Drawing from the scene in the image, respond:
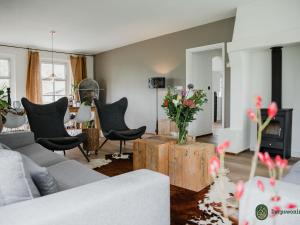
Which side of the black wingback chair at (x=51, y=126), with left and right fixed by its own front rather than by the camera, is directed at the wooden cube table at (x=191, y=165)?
front

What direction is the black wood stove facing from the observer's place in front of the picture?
facing the viewer and to the left of the viewer

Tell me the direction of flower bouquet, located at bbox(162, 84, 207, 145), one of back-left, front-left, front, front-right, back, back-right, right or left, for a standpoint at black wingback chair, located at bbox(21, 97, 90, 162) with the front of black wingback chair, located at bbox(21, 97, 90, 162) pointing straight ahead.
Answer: front

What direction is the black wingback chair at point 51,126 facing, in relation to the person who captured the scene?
facing the viewer and to the right of the viewer

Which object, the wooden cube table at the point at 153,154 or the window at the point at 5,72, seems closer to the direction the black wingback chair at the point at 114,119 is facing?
the wooden cube table

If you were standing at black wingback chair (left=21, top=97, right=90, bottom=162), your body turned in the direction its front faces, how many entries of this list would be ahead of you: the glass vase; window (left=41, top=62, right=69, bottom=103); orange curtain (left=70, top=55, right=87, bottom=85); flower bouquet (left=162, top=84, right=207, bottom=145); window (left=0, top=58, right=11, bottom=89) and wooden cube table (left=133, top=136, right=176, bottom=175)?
3

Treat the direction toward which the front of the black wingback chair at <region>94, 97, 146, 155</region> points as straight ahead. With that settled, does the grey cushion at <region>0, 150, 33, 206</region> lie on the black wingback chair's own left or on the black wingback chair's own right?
on the black wingback chair's own right

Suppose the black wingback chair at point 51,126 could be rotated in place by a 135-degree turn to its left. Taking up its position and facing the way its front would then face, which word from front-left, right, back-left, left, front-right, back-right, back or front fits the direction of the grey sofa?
back

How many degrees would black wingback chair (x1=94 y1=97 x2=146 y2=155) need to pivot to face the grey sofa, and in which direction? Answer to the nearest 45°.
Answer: approximately 45° to its right
